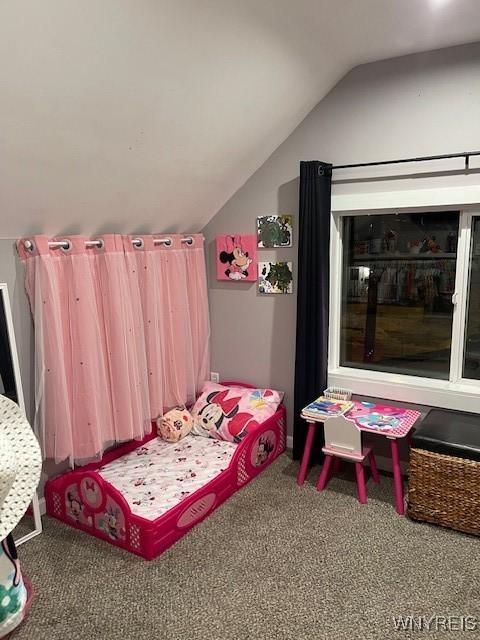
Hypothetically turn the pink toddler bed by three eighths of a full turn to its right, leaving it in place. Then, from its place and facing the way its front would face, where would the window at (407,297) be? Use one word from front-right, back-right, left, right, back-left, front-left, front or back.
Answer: right

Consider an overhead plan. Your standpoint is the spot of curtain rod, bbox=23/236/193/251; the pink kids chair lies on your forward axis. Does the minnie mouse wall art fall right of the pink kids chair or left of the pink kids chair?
left

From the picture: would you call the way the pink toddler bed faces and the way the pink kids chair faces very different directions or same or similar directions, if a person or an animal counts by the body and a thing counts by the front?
very different directions

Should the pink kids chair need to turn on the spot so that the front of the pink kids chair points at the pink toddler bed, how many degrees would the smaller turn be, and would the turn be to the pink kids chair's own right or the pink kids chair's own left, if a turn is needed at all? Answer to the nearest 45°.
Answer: approximately 135° to the pink kids chair's own left

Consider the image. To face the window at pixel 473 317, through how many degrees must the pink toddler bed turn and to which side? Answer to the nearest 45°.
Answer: approximately 135° to its left

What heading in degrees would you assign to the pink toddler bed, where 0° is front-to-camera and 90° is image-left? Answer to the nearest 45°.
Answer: approximately 45°

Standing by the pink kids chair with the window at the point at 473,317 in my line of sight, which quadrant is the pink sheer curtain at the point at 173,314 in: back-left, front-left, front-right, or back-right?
back-left

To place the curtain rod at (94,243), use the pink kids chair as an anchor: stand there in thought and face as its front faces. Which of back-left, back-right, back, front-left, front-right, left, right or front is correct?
back-left

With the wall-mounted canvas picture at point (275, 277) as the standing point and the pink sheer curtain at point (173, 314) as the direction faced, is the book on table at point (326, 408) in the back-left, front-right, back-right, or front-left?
back-left

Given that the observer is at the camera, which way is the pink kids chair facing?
facing away from the viewer and to the right of the viewer

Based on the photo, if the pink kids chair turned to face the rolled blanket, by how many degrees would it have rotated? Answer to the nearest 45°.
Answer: approximately 135° to its left
